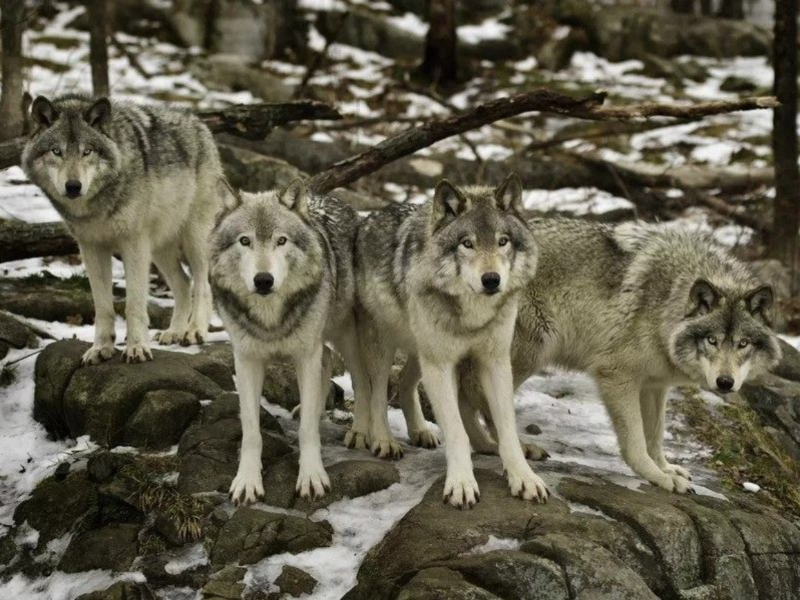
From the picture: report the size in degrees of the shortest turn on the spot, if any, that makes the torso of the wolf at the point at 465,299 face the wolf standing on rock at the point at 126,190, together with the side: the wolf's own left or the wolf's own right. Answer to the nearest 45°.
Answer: approximately 180°

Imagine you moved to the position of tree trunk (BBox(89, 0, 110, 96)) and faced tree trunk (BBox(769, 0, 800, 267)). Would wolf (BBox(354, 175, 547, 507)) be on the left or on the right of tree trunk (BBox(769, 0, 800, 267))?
right

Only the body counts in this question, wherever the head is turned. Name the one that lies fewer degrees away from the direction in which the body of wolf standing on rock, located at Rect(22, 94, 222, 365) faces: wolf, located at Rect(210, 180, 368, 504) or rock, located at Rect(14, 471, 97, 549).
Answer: the rock

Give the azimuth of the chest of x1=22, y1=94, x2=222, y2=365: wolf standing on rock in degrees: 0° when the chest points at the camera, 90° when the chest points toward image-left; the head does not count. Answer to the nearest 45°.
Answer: approximately 45°

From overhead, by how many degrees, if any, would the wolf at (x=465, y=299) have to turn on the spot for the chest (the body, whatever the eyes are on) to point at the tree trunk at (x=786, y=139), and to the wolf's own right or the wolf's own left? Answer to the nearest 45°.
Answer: approximately 90° to the wolf's own left

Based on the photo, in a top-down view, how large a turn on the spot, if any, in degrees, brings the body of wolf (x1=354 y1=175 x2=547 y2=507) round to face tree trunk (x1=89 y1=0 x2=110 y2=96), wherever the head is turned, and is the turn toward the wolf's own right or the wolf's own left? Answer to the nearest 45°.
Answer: approximately 180°

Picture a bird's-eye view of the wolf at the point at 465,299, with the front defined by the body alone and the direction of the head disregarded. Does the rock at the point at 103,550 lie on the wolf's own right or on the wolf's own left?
on the wolf's own right

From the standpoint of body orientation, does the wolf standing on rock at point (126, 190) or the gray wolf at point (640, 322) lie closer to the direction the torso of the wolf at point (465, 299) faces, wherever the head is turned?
the gray wolf

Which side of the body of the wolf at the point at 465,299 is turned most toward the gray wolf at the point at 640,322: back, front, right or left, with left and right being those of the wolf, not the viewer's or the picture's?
left

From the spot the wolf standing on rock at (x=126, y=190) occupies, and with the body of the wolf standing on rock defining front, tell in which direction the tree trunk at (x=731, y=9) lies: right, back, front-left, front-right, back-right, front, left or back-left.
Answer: back

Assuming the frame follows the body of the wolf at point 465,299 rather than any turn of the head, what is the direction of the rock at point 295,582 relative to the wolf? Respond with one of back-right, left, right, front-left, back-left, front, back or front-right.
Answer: right

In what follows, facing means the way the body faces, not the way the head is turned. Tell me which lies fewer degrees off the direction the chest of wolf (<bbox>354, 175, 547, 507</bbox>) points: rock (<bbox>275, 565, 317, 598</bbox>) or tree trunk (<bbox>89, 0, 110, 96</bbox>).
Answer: the rock

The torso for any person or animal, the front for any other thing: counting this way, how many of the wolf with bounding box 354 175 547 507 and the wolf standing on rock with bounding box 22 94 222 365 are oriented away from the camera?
0

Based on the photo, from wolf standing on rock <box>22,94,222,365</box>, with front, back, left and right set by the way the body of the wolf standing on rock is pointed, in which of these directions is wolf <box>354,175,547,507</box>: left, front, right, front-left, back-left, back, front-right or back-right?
left

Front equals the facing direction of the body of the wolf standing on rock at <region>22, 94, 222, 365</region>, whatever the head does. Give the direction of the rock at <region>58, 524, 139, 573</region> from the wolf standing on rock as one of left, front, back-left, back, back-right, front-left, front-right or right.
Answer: front-left

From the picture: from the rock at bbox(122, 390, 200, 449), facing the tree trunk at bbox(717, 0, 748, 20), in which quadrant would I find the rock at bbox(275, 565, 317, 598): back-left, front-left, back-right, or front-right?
back-right
